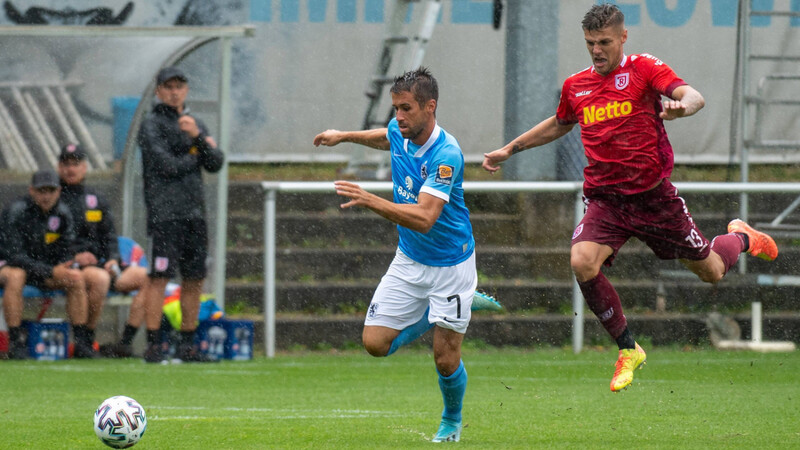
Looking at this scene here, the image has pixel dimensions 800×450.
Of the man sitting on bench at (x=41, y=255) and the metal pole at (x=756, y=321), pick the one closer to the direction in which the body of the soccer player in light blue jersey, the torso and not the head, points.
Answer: the man sitting on bench

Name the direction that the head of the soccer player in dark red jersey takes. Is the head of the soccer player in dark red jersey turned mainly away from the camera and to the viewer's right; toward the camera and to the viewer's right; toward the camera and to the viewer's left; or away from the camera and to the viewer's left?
toward the camera and to the viewer's left

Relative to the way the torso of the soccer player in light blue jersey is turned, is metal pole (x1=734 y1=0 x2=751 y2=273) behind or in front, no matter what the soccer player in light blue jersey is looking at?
behind

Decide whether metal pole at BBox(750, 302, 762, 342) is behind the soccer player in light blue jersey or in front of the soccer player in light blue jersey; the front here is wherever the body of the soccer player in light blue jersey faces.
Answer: behind

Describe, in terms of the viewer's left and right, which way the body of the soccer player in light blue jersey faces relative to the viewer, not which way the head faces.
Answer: facing the viewer and to the left of the viewer

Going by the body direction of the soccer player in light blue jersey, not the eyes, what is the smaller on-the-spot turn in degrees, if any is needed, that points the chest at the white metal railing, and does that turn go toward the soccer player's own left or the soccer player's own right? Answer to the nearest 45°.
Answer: approximately 135° to the soccer player's own right

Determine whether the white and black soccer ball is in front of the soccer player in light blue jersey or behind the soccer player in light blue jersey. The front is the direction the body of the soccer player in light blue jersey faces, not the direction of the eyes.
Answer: in front

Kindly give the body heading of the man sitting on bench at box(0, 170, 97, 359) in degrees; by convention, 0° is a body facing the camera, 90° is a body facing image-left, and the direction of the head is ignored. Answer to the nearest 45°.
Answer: approximately 0°

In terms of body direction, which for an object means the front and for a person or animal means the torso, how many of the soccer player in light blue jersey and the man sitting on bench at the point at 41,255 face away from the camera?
0

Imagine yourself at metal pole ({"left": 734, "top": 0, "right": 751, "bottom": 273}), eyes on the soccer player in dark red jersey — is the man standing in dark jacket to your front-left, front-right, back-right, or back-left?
front-right

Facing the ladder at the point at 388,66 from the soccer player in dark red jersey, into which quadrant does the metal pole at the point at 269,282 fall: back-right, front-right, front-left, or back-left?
front-left

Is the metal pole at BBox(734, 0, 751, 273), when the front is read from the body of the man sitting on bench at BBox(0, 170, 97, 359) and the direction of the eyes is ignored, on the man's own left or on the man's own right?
on the man's own left
